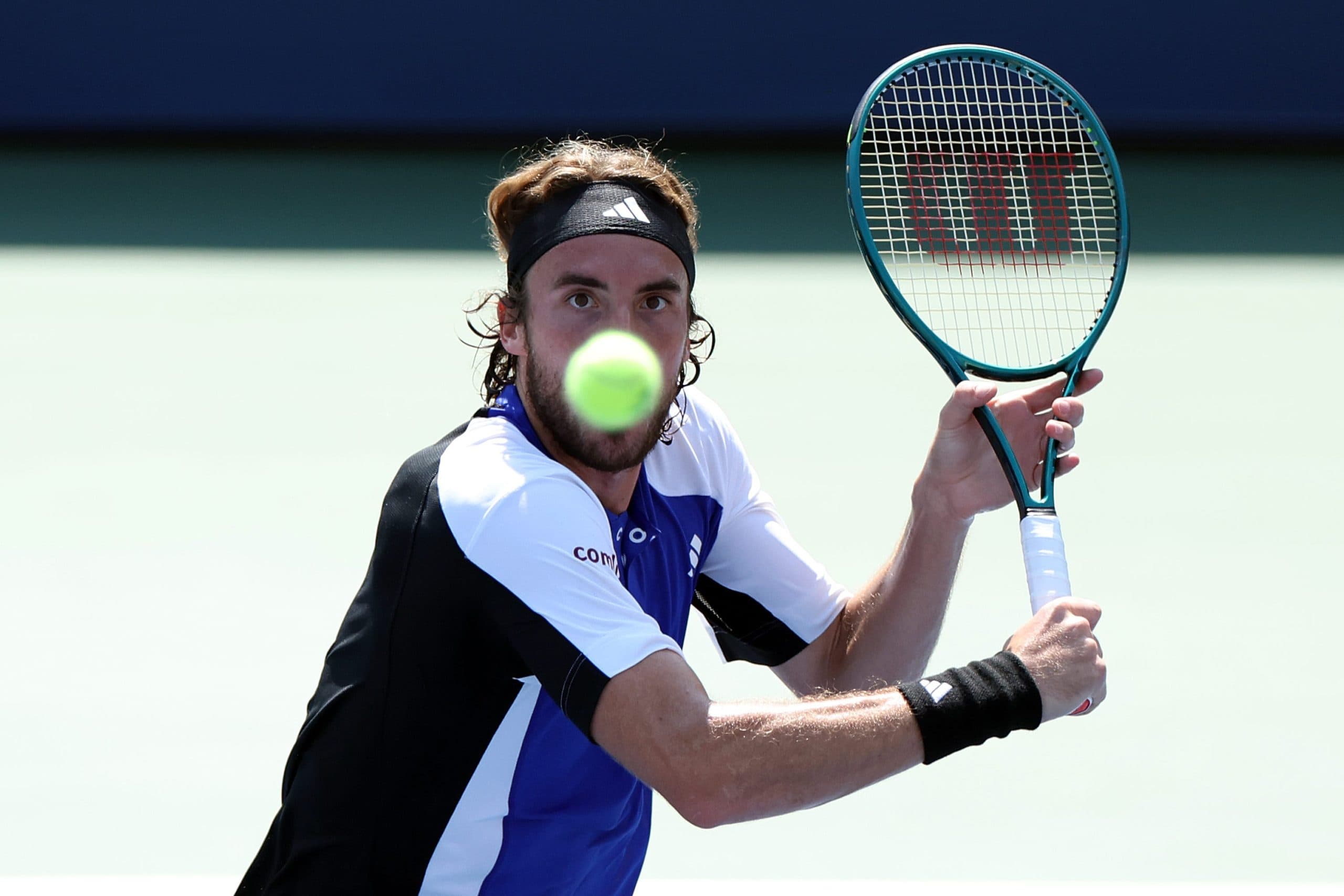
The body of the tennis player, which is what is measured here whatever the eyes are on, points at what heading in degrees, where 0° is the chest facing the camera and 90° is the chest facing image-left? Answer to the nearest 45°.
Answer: approximately 315°
